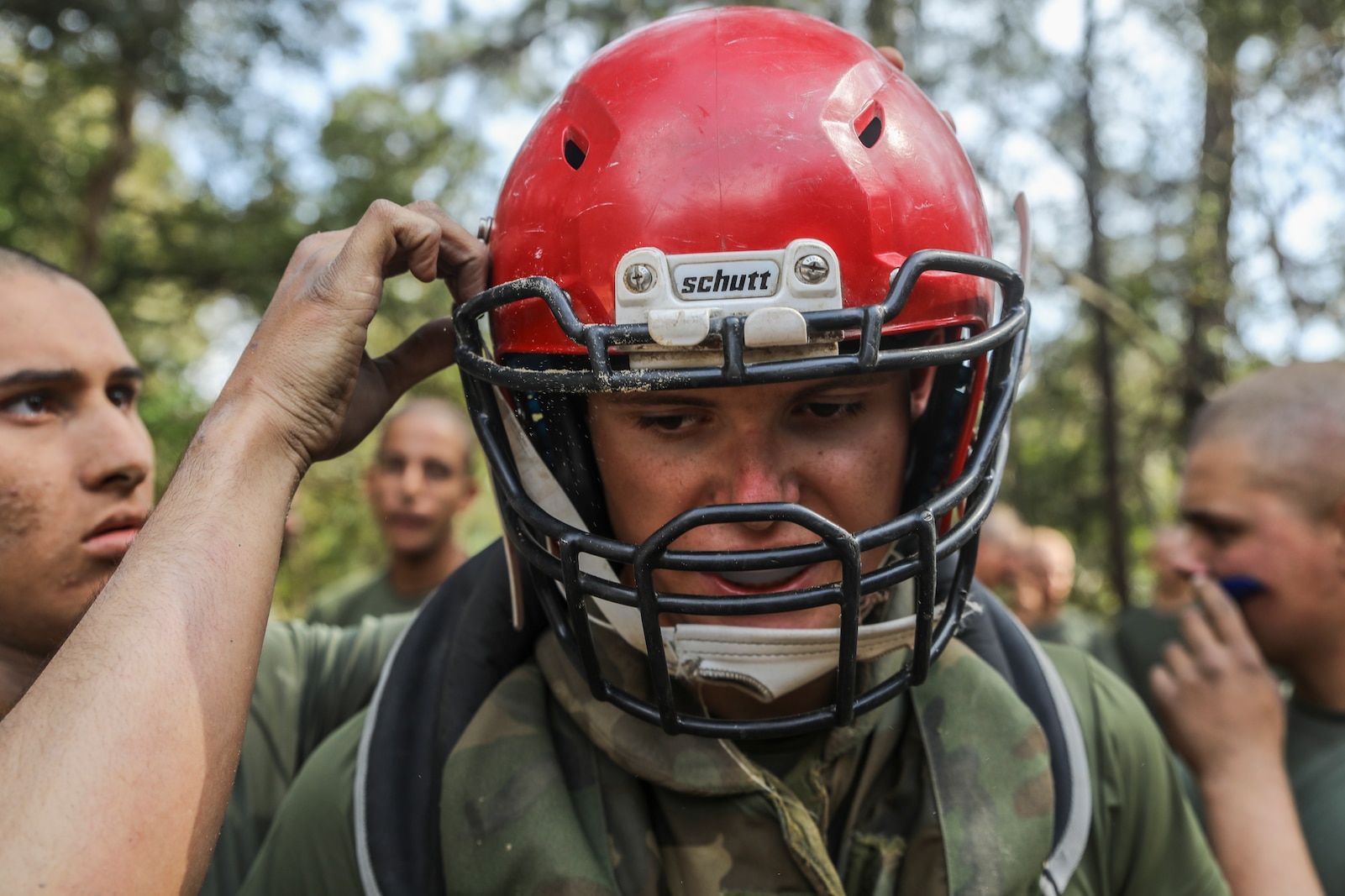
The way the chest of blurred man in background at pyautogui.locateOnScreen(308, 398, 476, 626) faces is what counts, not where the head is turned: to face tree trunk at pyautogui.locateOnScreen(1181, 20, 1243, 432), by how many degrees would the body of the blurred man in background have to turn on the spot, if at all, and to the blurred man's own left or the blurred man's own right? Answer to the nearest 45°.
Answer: approximately 90° to the blurred man's own left

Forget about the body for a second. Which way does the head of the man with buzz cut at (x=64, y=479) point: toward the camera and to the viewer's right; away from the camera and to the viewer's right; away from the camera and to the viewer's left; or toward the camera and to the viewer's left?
toward the camera and to the viewer's right

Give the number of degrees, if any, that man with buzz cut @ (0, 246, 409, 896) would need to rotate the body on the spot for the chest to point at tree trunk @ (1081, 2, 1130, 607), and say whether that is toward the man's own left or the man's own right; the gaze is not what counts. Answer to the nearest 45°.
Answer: approximately 90° to the man's own left

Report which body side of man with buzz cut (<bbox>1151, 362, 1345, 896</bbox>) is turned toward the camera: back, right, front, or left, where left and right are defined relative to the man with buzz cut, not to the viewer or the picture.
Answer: left

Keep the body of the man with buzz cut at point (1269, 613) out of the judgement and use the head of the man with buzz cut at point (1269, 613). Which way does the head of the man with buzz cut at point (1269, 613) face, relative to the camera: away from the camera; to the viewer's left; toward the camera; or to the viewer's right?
to the viewer's left

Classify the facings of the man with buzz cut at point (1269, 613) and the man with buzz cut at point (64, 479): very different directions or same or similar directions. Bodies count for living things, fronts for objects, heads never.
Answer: very different directions

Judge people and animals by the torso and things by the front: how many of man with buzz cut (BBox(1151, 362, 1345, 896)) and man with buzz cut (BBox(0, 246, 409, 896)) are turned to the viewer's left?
1

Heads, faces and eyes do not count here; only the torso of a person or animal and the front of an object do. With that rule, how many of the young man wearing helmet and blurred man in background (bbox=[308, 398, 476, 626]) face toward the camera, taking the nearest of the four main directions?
2

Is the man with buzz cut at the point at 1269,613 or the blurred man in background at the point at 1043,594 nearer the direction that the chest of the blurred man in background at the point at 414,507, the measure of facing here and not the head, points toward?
the man with buzz cut
